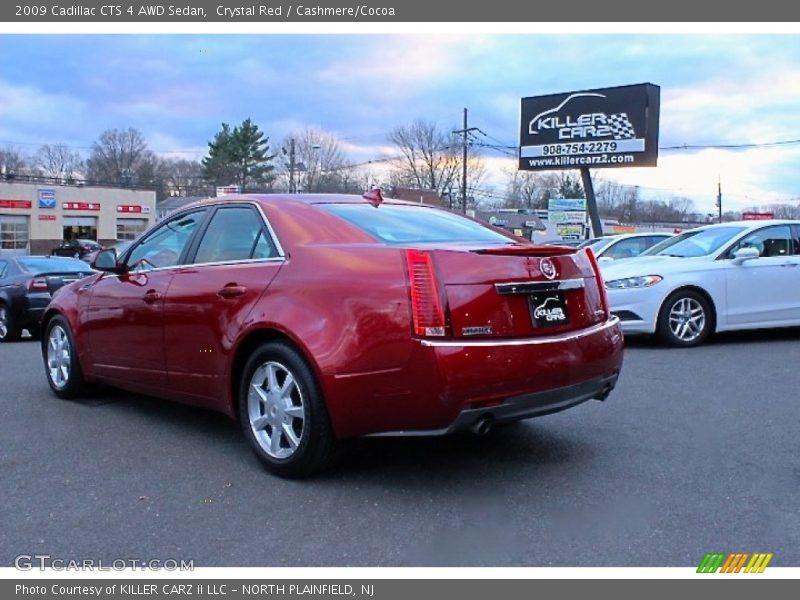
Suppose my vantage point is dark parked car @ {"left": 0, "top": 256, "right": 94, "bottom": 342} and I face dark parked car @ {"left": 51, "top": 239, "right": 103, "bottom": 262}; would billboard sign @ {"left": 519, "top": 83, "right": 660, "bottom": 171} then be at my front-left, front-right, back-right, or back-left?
front-right

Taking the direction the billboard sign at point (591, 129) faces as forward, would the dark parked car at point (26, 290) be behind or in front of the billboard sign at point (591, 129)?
in front

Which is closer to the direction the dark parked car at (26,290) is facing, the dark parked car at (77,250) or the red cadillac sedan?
the dark parked car

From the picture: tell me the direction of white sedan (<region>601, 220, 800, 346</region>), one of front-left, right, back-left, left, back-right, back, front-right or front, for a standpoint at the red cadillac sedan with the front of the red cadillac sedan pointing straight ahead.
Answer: right

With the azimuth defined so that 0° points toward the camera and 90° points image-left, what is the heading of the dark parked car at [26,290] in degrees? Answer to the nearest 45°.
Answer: approximately 135°

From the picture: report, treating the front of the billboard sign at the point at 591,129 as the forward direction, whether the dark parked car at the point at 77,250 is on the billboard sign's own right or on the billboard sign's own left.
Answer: on the billboard sign's own right

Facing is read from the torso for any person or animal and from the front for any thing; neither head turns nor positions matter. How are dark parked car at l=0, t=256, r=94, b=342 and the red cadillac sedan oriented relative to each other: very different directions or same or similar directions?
same or similar directions

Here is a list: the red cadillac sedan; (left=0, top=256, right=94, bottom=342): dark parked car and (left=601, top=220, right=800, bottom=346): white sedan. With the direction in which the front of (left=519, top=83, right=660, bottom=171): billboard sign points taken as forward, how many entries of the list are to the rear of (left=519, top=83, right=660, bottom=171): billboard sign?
0

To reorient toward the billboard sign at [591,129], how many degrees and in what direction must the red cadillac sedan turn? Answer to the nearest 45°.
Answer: approximately 45° to its right

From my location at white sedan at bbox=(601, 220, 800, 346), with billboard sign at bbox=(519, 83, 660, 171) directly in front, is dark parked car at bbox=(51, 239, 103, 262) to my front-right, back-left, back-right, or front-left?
front-left

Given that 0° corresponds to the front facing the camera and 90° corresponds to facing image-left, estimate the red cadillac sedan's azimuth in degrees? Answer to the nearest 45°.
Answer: approximately 135°

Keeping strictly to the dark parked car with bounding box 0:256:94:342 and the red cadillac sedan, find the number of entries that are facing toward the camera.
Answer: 0

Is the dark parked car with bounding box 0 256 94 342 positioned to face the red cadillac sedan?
no

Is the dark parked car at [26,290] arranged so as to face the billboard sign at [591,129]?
no

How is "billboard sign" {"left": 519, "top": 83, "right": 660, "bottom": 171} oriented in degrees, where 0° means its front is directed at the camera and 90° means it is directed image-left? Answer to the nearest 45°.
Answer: approximately 45°

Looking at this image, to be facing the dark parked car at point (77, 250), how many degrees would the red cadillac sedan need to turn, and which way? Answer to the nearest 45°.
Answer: approximately 45° to its right

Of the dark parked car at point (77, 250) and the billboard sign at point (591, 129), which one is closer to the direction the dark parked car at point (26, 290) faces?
the dark parked car
